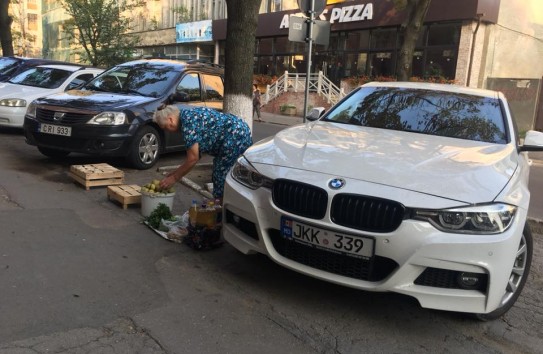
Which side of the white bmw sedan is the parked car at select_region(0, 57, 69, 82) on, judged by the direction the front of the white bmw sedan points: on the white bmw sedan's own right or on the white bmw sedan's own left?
on the white bmw sedan's own right

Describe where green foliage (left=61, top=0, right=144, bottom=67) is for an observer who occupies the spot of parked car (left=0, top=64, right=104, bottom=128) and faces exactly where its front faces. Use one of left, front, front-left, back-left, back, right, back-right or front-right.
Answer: back-right

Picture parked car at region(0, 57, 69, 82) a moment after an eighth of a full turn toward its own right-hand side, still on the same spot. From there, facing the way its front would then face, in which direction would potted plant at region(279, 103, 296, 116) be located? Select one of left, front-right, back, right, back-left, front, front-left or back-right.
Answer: back-right

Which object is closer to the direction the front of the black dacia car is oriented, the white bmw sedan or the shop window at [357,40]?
the white bmw sedan

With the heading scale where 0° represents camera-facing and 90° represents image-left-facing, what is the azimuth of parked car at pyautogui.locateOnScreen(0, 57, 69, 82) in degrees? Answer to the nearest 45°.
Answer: approximately 45°

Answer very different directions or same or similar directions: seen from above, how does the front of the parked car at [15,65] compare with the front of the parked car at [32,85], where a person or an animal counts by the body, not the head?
same or similar directions

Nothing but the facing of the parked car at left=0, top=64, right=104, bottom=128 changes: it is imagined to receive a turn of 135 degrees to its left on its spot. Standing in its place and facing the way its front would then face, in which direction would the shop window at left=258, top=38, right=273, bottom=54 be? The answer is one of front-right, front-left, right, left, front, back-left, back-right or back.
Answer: front-left

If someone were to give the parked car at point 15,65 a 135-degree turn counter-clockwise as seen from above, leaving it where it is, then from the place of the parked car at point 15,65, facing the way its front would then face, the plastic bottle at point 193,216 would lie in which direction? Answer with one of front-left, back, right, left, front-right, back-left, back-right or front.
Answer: right

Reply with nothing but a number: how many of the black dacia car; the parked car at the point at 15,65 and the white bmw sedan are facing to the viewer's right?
0

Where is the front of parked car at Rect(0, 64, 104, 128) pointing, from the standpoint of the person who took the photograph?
facing the viewer and to the left of the viewer

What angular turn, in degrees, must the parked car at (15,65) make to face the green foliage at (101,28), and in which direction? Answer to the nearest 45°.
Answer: approximately 135° to its right

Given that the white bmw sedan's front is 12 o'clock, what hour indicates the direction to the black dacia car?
The black dacia car is roughly at 3 o'clock from the white bmw sedan.

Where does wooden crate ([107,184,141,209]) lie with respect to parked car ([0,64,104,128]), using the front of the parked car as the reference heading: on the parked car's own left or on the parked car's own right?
on the parked car's own left

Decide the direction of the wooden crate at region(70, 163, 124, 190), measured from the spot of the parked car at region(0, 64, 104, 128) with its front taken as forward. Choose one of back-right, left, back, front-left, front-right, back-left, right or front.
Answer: front-left

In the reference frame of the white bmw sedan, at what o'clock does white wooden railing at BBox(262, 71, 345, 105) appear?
The white wooden railing is roughly at 4 o'clock from the white bmw sedan.

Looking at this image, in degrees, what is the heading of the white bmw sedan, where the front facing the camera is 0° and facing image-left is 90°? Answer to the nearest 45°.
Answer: approximately 45°

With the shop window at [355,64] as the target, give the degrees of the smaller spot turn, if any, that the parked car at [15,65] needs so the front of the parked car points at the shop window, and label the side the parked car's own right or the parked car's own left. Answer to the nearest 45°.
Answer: approximately 180°
